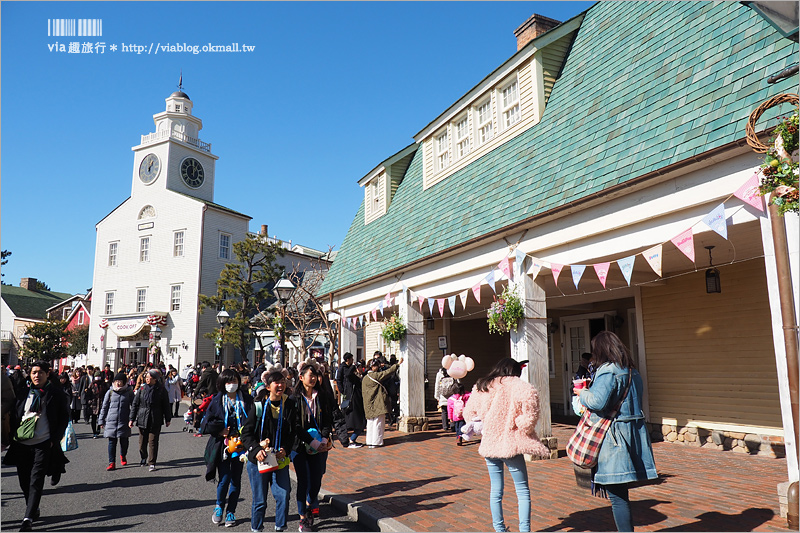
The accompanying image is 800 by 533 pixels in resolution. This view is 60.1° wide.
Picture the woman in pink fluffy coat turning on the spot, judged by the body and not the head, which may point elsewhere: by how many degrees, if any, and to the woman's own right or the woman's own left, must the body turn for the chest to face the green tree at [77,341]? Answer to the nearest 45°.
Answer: approximately 45° to the woman's own left

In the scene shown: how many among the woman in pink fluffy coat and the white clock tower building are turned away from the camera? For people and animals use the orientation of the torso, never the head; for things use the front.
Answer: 1

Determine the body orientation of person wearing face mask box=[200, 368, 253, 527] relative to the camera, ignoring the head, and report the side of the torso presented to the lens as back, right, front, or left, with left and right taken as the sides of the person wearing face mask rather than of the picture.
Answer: front

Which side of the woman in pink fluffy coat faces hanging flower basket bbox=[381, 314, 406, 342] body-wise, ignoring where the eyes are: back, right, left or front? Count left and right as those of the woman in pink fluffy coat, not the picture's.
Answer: front

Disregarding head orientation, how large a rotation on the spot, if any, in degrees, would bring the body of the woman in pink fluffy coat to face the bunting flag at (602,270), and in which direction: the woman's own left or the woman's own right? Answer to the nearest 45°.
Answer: approximately 45° to the woman's own right

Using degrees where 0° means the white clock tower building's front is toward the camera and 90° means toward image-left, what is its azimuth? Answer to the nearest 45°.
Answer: approximately 45°

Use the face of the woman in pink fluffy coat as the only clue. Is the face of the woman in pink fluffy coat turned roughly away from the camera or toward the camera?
away from the camera

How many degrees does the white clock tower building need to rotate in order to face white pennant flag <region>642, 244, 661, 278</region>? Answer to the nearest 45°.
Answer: approximately 45° to its left

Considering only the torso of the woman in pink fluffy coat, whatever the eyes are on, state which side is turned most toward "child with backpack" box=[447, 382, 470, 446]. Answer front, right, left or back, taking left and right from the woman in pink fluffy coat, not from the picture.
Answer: front

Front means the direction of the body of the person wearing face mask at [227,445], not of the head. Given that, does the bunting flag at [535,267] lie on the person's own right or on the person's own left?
on the person's own left

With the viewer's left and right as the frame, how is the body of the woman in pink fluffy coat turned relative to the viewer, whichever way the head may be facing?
facing away from the viewer

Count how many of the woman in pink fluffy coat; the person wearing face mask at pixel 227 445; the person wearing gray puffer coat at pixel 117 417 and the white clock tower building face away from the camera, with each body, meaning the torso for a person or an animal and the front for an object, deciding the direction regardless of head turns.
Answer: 1

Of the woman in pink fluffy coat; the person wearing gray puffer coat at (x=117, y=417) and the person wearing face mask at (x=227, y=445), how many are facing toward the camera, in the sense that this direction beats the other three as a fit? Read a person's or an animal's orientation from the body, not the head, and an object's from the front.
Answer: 2

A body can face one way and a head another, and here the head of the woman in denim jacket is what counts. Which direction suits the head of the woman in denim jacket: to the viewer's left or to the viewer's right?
to the viewer's left

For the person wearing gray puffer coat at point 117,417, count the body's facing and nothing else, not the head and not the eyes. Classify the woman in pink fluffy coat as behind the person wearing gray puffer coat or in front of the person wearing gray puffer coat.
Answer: in front

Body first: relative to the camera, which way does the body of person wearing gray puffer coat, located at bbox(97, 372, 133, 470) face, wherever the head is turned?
toward the camera
